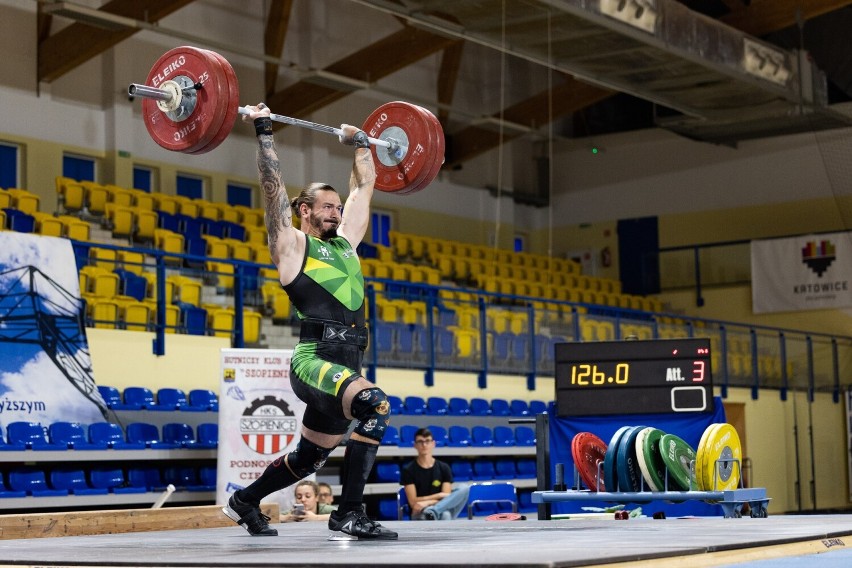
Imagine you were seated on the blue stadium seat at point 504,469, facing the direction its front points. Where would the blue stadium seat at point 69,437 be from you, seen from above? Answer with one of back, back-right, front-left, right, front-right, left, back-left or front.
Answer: right

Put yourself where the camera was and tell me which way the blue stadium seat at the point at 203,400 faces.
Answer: facing the viewer and to the right of the viewer

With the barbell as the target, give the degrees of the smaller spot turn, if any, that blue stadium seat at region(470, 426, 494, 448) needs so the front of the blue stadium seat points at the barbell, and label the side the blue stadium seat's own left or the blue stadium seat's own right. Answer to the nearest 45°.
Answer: approximately 45° to the blue stadium seat's own right

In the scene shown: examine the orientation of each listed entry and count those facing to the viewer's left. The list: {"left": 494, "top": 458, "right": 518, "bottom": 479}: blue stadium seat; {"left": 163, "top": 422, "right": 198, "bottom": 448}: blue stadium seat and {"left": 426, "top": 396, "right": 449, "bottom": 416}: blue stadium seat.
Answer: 0

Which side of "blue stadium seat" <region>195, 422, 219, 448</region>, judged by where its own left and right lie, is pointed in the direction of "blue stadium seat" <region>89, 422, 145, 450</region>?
right

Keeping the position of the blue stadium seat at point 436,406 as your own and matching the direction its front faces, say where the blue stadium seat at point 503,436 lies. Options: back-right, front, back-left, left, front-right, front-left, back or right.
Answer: left

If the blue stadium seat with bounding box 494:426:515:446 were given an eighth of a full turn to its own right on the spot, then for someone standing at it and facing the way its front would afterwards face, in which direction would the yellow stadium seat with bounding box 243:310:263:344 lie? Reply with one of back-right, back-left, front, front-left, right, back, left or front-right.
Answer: front-right

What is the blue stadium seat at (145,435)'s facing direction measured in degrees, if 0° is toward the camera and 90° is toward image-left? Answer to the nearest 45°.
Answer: approximately 315°

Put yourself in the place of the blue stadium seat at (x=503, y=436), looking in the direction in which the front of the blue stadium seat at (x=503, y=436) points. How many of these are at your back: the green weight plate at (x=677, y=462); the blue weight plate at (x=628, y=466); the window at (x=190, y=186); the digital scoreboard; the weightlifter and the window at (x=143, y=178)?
2

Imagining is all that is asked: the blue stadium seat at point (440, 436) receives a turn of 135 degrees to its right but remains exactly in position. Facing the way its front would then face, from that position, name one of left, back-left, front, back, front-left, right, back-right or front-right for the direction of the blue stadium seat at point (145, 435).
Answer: front-left
